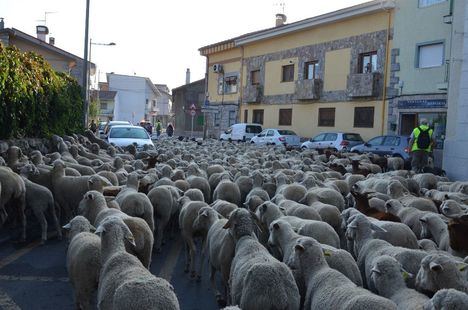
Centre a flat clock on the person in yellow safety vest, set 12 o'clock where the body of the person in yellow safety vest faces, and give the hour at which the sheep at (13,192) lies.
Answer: The sheep is roughly at 7 o'clock from the person in yellow safety vest.

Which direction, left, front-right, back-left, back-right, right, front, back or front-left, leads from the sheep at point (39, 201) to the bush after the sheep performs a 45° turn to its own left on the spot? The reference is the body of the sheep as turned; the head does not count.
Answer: right

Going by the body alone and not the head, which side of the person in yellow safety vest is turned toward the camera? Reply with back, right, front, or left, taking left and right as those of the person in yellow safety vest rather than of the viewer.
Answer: back

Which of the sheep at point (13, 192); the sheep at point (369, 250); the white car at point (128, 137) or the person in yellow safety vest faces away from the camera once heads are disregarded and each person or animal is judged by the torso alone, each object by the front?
the person in yellow safety vest

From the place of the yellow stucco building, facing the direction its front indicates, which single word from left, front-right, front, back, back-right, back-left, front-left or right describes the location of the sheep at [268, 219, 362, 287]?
front-left

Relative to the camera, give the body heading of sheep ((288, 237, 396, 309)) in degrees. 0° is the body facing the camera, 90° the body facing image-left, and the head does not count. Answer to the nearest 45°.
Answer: approximately 135°

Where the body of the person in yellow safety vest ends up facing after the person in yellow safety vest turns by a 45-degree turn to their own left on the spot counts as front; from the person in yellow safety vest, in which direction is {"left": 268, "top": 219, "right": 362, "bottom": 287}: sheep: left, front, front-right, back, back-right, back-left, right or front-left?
back-left

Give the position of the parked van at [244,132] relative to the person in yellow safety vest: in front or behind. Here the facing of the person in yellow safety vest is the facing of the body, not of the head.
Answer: in front

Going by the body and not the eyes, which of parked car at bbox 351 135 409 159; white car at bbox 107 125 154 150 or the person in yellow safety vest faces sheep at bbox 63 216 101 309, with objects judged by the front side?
the white car

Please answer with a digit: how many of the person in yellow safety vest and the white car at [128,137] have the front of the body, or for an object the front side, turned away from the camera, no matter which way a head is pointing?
1

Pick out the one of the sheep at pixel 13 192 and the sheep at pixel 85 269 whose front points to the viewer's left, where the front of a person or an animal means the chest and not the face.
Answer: the sheep at pixel 13 192

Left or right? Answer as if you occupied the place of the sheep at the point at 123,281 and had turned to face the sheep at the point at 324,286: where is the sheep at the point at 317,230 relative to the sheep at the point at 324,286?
left

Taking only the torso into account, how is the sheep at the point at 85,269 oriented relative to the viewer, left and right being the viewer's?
facing away from the viewer
